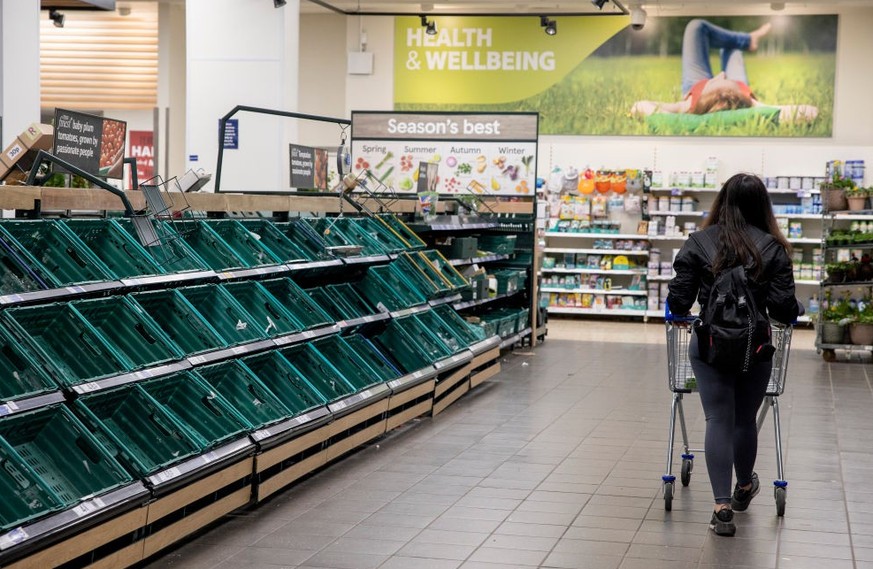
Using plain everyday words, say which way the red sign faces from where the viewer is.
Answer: facing the viewer

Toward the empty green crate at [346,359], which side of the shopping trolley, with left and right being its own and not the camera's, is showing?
left

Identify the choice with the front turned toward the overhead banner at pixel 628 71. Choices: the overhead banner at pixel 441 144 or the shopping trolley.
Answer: the shopping trolley

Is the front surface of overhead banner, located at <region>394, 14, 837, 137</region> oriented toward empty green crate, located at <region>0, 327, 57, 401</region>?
yes

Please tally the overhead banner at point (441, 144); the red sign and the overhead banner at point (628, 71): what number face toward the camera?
3

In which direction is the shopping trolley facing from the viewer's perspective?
away from the camera

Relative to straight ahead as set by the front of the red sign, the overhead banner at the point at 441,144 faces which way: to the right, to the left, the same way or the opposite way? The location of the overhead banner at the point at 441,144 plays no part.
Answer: the same way

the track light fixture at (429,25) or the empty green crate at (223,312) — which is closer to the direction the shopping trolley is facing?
the track light fixture

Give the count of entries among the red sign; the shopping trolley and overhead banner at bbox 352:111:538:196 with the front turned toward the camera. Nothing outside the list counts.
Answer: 2

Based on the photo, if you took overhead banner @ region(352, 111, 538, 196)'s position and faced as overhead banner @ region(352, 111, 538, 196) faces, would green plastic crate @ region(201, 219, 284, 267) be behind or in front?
in front

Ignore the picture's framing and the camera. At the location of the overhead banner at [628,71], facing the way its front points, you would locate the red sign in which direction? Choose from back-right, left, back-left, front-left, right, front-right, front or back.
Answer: right

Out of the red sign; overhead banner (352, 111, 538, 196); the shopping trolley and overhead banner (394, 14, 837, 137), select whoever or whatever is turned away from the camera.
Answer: the shopping trolley

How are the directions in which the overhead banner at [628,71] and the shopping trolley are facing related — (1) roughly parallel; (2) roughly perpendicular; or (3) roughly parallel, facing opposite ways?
roughly parallel, facing opposite ways

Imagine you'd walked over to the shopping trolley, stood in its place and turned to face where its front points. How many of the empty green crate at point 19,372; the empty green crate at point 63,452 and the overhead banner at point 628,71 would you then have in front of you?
1

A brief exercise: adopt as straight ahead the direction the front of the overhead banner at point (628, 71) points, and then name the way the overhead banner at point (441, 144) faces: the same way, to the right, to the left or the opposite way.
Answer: the same way

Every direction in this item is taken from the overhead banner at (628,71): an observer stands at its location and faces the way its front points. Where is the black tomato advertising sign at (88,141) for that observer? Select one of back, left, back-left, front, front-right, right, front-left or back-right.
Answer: front

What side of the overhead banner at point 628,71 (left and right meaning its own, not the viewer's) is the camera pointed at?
front

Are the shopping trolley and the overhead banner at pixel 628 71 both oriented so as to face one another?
yes

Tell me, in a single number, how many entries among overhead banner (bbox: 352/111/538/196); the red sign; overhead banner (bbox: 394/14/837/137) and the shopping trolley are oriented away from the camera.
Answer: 1
